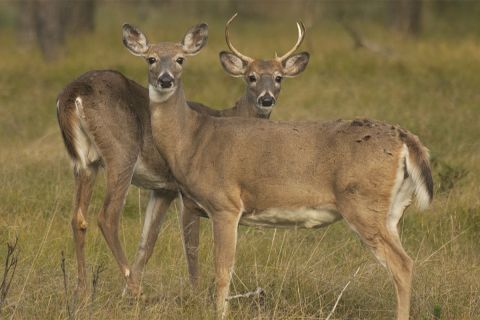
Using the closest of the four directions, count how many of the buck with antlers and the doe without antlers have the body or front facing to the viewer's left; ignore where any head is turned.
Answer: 1
